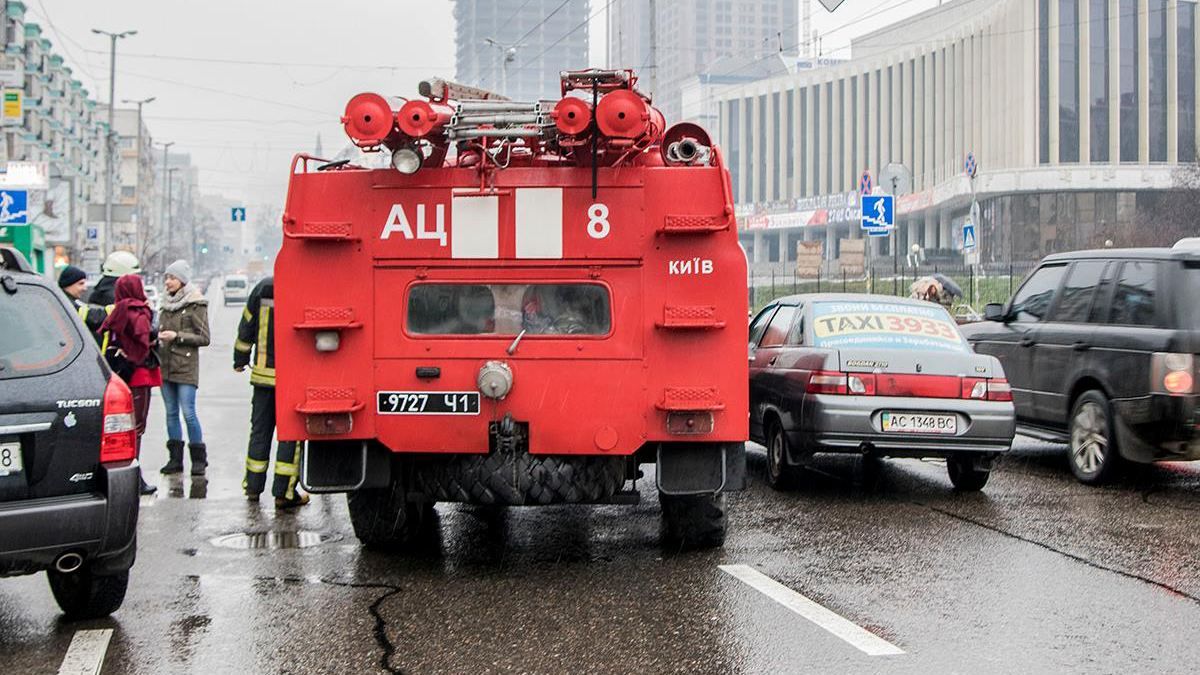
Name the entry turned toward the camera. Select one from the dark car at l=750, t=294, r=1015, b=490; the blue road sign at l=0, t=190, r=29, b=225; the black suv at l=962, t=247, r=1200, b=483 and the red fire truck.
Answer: the blue road sign

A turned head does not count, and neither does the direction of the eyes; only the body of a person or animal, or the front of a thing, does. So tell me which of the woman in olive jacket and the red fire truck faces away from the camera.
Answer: the red fire truck

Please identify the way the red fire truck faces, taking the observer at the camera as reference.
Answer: facing away from the viewer

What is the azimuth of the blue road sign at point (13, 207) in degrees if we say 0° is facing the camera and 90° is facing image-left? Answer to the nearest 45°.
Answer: approximately 0°

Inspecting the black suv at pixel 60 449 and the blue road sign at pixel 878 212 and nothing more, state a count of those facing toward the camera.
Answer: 1

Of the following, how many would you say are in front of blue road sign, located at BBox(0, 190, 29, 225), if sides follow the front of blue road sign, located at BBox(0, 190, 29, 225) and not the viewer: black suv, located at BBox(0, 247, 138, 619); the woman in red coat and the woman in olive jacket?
3

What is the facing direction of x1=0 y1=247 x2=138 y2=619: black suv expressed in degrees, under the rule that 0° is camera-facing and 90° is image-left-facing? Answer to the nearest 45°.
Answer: approximately 180°

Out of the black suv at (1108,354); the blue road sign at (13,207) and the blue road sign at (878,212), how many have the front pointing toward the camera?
2

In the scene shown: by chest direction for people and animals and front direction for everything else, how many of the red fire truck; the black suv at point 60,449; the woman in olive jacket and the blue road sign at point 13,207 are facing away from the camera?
2

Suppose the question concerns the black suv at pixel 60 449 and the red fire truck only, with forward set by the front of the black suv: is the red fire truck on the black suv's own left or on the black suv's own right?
on the black suv's own right

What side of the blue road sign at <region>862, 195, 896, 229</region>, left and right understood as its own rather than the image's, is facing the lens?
front

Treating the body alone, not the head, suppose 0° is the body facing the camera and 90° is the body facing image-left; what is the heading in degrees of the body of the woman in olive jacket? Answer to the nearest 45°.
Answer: approximately 45°
